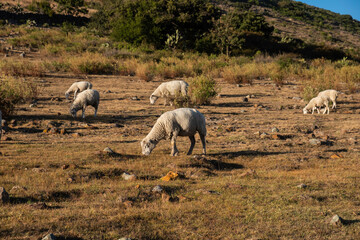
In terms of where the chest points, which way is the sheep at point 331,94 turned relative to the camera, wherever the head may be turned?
to the viewer's left

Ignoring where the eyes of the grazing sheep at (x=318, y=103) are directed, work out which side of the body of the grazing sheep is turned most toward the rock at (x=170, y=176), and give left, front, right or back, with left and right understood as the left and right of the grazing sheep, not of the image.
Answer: left

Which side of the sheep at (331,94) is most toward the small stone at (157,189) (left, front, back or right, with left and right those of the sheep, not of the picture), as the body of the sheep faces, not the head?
left

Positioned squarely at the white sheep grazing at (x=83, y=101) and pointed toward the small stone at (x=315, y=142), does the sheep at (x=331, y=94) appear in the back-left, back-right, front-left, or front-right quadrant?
front-left

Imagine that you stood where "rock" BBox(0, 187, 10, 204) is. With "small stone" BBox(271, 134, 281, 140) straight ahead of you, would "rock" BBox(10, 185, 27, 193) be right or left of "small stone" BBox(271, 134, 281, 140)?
left

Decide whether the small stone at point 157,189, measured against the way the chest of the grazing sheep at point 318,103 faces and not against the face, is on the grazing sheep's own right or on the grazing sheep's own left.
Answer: on the grazing sheep's own left

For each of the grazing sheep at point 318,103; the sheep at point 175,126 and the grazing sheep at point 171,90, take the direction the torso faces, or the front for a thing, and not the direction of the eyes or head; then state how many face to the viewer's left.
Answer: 3

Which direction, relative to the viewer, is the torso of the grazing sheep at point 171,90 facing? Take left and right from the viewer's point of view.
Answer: facing to the left of the viewer

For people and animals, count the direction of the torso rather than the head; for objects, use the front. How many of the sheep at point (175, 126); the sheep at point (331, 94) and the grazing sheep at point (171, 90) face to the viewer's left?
3

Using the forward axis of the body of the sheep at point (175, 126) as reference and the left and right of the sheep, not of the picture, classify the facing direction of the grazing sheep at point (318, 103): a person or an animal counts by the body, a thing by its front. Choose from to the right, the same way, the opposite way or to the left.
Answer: the same way

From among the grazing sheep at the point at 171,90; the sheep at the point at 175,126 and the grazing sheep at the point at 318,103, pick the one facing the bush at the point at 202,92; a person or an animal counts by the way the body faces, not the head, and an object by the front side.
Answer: the grazing sheep at the point at 318,103

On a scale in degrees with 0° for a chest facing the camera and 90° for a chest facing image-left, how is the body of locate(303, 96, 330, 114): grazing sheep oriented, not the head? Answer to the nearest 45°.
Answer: approximately 90°

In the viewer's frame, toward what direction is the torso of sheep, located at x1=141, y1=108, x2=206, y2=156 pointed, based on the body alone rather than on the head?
to the viewer's left
